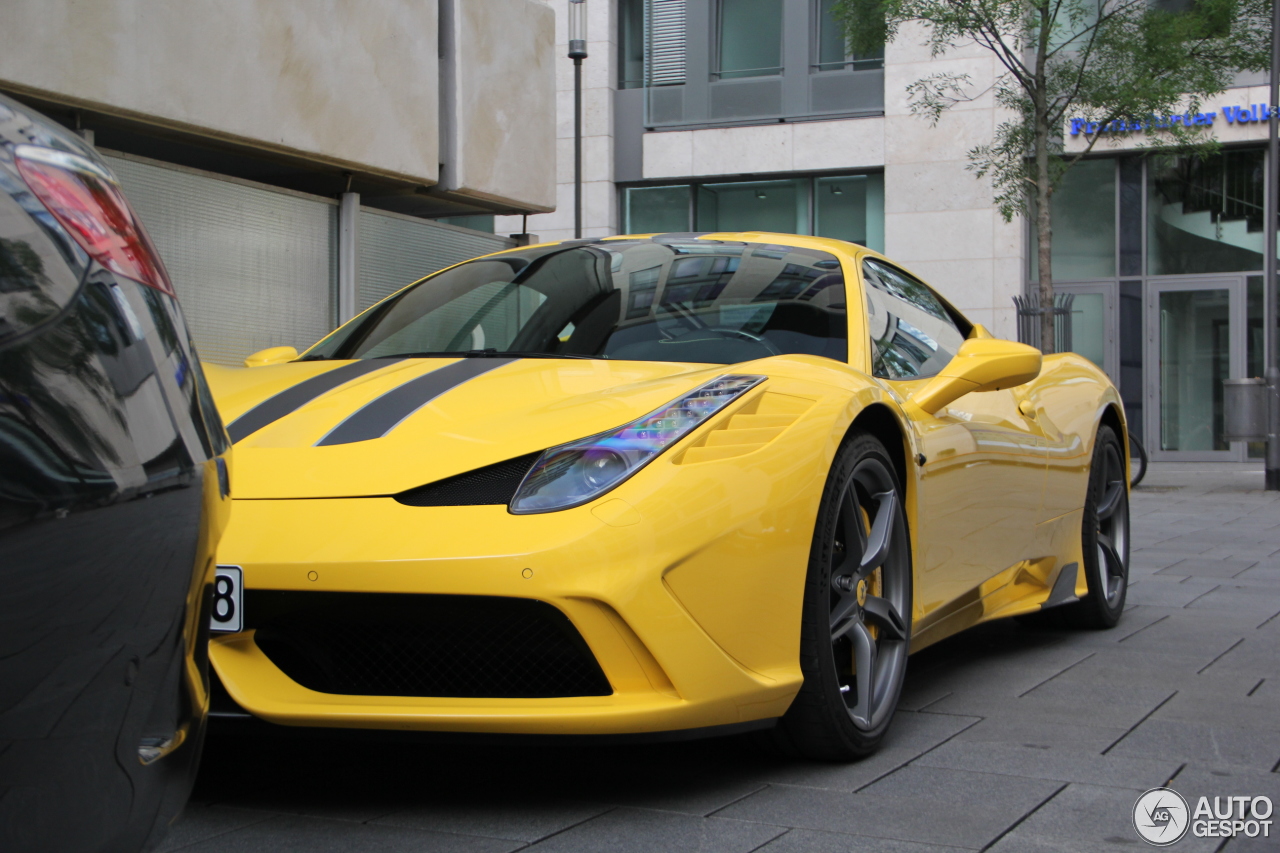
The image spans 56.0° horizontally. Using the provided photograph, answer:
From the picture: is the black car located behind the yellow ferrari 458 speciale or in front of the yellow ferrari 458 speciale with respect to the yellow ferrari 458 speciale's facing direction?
in front

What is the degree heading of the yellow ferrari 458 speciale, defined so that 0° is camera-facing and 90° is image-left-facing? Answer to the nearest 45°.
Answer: approximately 45°

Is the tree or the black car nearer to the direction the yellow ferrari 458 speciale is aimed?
the black car

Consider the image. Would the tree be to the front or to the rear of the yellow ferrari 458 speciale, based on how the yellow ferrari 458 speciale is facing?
to the rear
